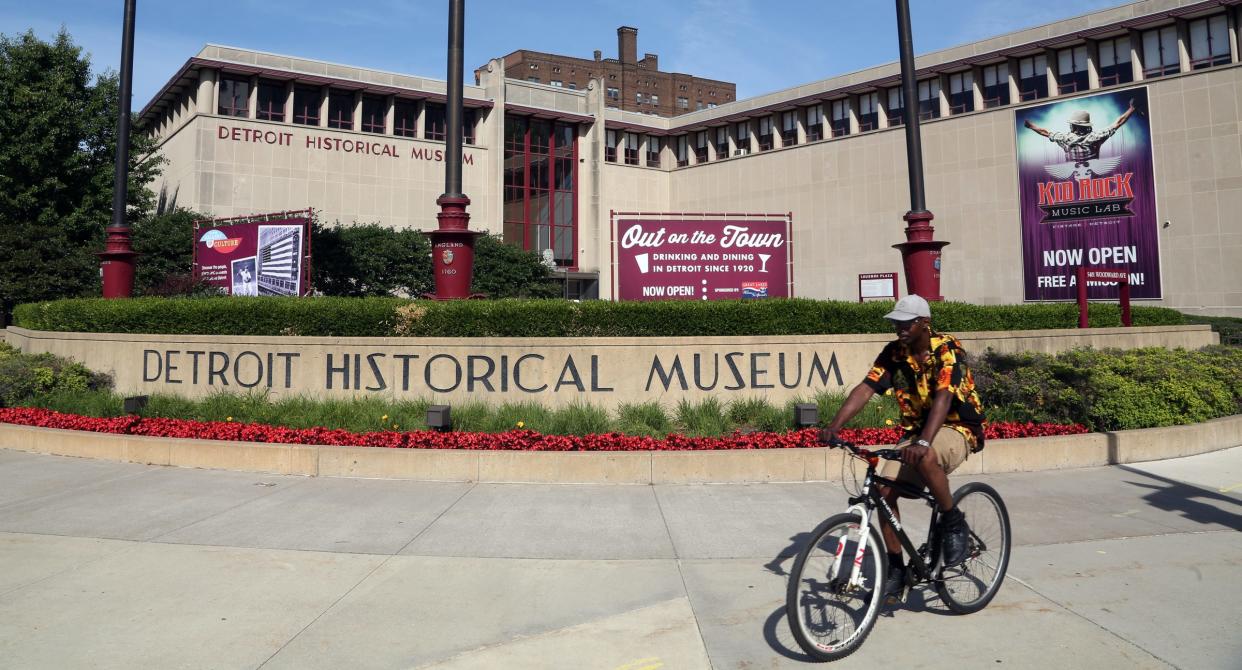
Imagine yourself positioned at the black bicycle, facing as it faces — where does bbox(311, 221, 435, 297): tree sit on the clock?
The tree is roughly at 3 o'clock from the black bicycle.

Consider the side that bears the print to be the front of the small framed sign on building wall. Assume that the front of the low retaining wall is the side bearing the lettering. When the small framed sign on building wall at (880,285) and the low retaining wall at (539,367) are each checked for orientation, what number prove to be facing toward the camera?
2

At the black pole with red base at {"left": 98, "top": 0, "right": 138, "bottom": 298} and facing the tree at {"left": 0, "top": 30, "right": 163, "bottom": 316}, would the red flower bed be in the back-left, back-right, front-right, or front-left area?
back-right

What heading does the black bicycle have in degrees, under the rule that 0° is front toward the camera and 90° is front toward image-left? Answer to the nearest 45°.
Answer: approximately 45°

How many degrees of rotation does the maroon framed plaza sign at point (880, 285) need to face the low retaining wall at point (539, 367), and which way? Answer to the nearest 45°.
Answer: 0° — it already faces it

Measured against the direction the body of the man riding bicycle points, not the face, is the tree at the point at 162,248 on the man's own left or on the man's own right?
on the man's own right

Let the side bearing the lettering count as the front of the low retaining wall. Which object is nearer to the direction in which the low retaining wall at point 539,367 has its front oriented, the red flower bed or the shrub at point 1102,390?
the red flower bed

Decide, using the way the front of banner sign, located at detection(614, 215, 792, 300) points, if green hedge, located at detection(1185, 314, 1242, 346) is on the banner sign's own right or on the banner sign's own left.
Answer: on the banner sign's own left

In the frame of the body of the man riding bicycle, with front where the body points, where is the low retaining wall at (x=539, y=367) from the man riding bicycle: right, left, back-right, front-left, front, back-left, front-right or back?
right

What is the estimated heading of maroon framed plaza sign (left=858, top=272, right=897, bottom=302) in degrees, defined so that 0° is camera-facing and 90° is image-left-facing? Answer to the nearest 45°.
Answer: approximately 0°

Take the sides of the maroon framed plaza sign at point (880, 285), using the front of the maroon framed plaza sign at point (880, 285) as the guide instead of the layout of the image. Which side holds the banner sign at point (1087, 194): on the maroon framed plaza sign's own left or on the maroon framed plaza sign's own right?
on the maroon framed plaza sign's own left

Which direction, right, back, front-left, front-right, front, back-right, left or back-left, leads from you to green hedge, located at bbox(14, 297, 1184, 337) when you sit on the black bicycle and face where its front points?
right
